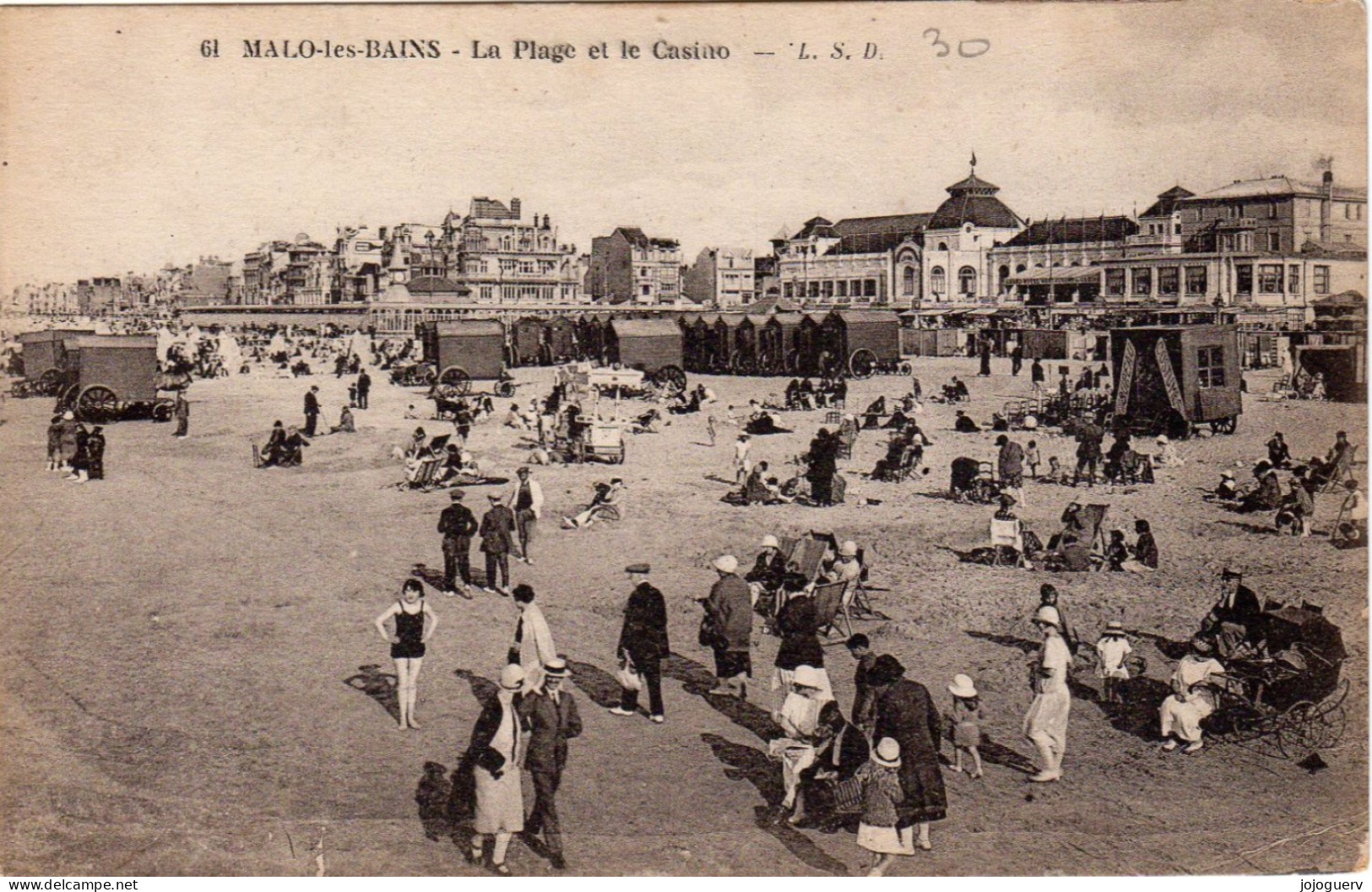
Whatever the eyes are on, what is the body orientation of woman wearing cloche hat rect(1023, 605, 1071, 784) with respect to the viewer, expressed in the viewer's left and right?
facing to the left of the viewer

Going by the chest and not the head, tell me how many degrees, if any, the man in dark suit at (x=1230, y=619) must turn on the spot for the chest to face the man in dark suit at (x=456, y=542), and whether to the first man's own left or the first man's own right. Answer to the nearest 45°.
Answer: approximately 45° to the first man's own right

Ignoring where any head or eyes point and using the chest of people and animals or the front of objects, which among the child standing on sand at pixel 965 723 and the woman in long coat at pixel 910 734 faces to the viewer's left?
the woman in long coat

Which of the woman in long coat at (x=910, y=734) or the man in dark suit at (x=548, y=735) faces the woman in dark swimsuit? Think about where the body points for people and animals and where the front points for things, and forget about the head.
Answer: the woman in long coat

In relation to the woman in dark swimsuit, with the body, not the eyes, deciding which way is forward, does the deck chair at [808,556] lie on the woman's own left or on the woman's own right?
on the woman's own left

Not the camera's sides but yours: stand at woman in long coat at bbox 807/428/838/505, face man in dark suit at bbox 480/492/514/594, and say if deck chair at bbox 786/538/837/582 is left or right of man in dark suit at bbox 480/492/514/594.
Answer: left
